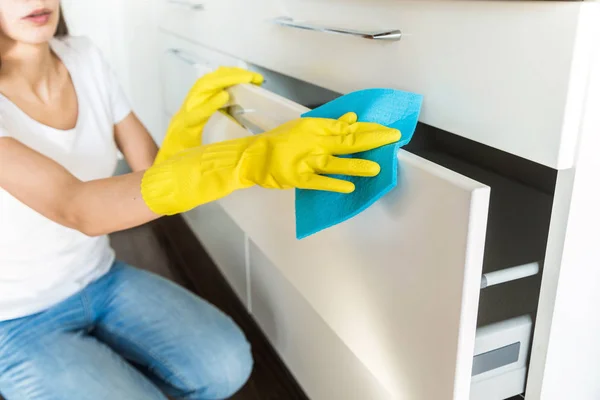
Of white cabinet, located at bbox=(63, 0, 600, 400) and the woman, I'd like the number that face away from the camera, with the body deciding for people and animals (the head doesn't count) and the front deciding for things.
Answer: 0

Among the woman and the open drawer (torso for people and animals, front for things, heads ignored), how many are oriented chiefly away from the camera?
0

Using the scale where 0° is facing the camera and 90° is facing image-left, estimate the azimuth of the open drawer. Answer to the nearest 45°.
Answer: approximately 45°

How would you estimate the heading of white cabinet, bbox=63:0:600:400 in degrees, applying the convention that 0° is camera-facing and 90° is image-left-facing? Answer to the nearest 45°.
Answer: approximately 45°

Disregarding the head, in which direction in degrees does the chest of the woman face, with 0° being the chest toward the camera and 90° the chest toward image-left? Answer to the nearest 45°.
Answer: approximately 315°
